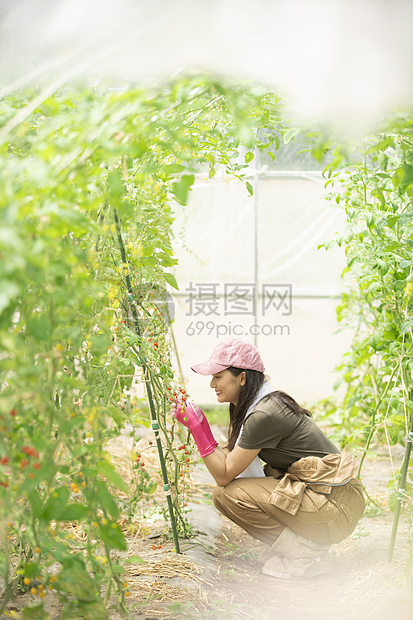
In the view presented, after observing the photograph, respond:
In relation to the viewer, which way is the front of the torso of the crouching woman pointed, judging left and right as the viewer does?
facing to the left of the viewer

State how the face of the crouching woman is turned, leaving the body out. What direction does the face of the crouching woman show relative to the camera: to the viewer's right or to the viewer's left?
to the viewer's left

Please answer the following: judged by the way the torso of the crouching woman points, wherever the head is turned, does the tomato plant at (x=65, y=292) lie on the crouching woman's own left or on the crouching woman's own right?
on the crouching woman's own left
